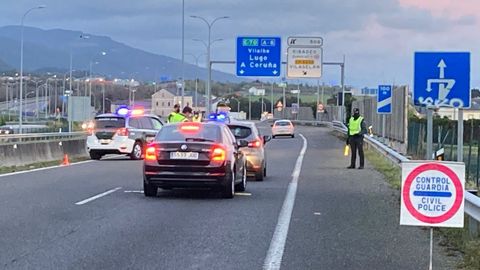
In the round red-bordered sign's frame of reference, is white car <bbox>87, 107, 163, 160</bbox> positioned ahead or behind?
behind

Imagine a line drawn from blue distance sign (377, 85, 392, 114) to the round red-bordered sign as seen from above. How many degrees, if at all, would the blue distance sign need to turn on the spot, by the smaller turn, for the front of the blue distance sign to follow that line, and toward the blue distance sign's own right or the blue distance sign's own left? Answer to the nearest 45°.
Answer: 0° — it already faces it

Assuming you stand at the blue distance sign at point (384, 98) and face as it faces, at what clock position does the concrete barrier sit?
The concrete barrier is roughly at 2 o'clock from the blue distance sign.

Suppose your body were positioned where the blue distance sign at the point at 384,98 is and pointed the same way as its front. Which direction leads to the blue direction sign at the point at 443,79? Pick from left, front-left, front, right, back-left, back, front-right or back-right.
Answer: front

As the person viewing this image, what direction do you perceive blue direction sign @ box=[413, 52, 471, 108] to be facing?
facing the viewer

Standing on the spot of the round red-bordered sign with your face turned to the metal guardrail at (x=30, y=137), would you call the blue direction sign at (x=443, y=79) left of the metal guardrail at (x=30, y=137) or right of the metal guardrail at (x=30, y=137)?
right

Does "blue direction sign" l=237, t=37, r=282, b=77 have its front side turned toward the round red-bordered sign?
yes

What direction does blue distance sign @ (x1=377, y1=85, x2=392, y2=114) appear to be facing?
toward the camera

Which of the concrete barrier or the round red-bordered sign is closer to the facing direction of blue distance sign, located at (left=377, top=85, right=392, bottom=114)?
the round red-bordered sign
